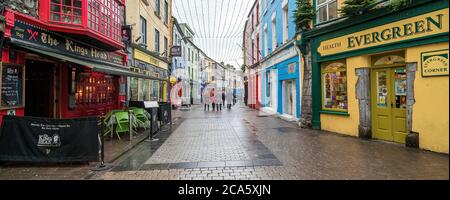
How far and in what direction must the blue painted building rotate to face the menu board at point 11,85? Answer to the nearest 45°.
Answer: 0° — it already faces it

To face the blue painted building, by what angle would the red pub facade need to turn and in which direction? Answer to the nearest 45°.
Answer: approximately 45° to its left

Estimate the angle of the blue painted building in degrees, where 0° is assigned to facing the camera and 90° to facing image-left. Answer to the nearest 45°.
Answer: approximately 45°

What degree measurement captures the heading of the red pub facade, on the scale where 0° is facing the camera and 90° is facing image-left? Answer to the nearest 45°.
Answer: approximately 315°
